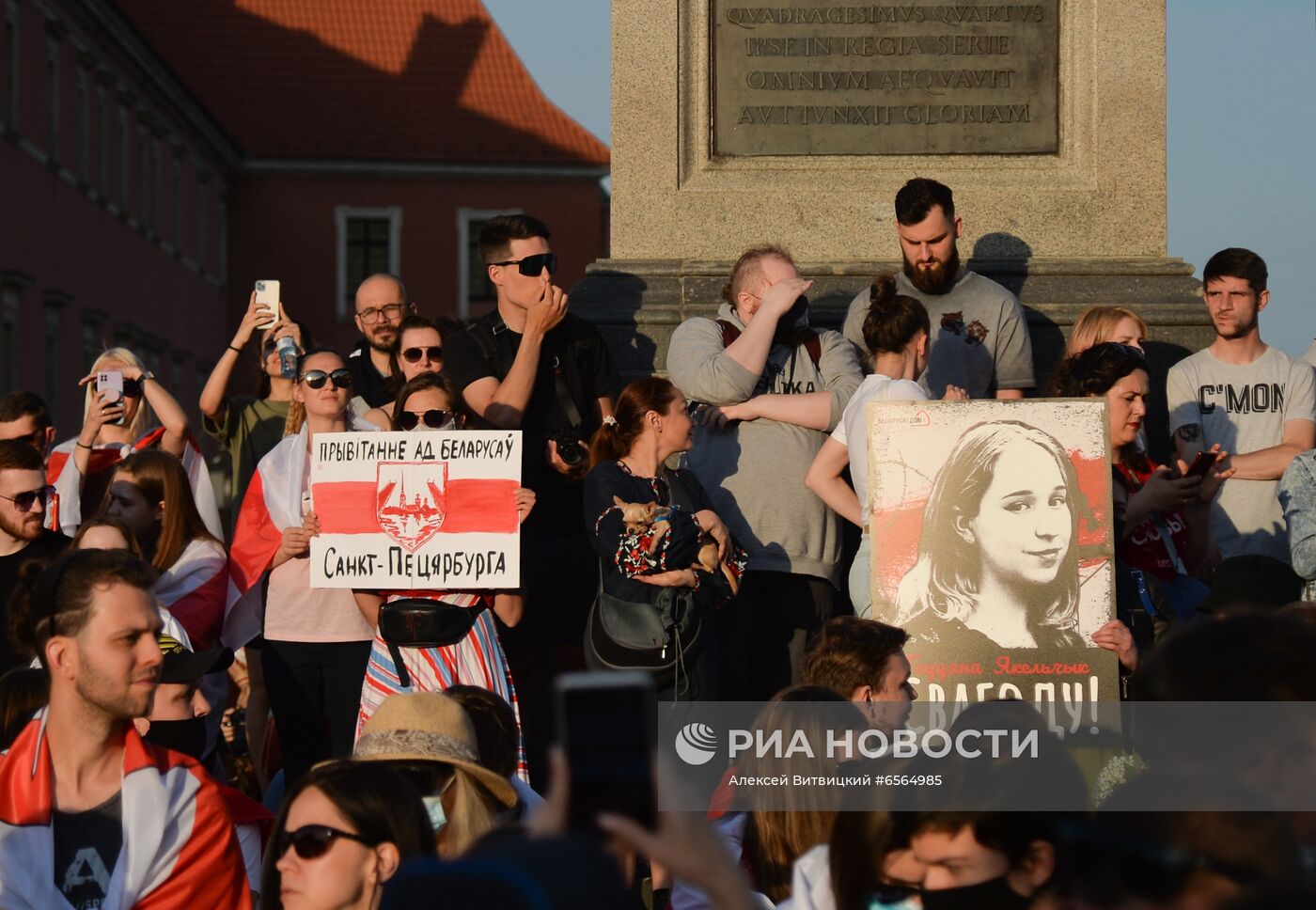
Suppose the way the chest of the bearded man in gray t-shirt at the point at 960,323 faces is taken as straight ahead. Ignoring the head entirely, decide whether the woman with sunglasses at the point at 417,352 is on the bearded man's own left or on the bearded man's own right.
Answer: on the bearded man's own right

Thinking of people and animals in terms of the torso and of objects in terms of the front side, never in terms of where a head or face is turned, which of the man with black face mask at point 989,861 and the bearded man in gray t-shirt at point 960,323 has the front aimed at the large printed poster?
the bearded man in gray t-shirt

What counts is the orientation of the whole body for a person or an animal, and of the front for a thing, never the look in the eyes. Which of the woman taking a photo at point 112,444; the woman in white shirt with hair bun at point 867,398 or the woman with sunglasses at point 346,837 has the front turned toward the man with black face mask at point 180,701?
the woman taking a photo

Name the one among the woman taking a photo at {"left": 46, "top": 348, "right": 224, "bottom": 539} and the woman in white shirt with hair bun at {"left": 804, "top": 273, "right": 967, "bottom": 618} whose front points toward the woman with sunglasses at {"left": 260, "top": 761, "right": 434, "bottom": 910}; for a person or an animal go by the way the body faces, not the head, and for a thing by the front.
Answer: the woman taking a photo

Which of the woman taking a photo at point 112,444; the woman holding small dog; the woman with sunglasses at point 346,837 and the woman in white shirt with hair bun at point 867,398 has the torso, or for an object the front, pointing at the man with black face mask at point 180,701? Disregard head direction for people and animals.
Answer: the woman taking a photo

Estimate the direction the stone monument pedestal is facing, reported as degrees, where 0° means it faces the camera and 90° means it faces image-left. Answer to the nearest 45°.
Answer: approximately 0°

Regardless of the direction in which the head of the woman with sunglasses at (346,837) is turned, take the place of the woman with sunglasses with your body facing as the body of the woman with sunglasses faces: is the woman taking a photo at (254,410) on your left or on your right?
on your right
